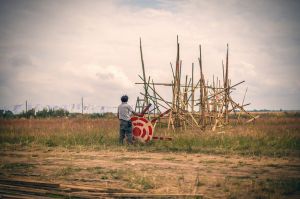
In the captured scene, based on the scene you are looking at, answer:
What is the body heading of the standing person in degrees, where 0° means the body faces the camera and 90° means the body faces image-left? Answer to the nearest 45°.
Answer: approximately 225°
